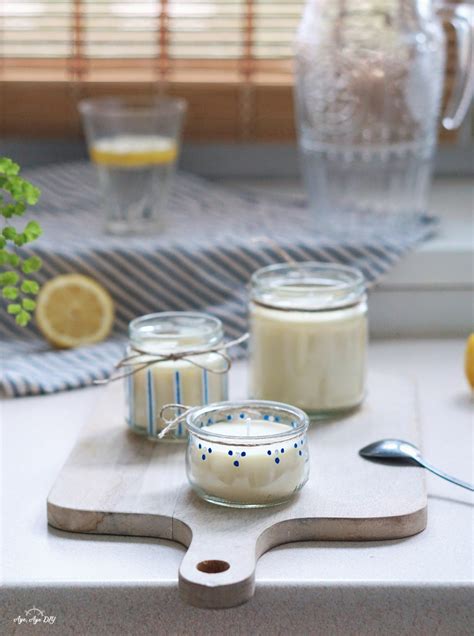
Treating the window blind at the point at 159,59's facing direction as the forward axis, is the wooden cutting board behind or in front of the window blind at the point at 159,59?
in front

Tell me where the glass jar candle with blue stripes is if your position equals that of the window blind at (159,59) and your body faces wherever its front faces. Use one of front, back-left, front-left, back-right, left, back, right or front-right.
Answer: front

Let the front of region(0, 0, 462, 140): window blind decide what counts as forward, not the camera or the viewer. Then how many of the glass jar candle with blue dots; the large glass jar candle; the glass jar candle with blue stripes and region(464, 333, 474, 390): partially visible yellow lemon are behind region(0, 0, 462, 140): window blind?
0

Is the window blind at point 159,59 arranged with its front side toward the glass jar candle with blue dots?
yes

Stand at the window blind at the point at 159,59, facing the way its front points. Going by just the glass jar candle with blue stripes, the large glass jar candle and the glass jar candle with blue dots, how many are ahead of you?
3

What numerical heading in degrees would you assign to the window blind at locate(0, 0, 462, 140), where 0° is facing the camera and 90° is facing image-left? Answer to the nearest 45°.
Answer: approximately 0°

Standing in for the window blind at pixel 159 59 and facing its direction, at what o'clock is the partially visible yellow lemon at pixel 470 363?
The partially visible yellow lemon is roughly at 11 o'clock from the window blind.

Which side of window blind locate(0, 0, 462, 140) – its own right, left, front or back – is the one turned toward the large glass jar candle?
front
